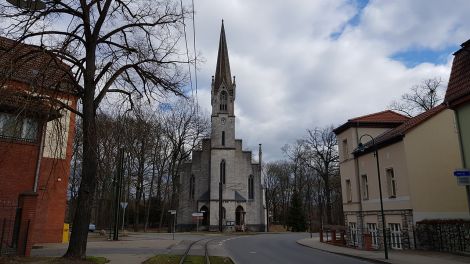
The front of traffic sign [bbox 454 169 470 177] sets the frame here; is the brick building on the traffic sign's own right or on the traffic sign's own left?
on the traffic sign's own right

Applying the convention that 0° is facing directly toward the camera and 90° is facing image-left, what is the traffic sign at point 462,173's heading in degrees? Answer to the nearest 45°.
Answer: approximately 0°

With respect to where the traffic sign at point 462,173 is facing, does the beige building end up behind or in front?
behind

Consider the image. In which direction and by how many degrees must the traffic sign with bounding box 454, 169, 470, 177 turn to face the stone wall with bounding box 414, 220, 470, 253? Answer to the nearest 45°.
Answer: approximately 180°

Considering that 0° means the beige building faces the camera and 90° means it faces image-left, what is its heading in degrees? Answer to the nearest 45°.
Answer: approximately 45°

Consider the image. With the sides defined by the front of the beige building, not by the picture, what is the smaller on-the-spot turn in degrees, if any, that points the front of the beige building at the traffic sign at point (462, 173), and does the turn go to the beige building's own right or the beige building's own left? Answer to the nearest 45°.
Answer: approximately 45° to the beige building's own left
